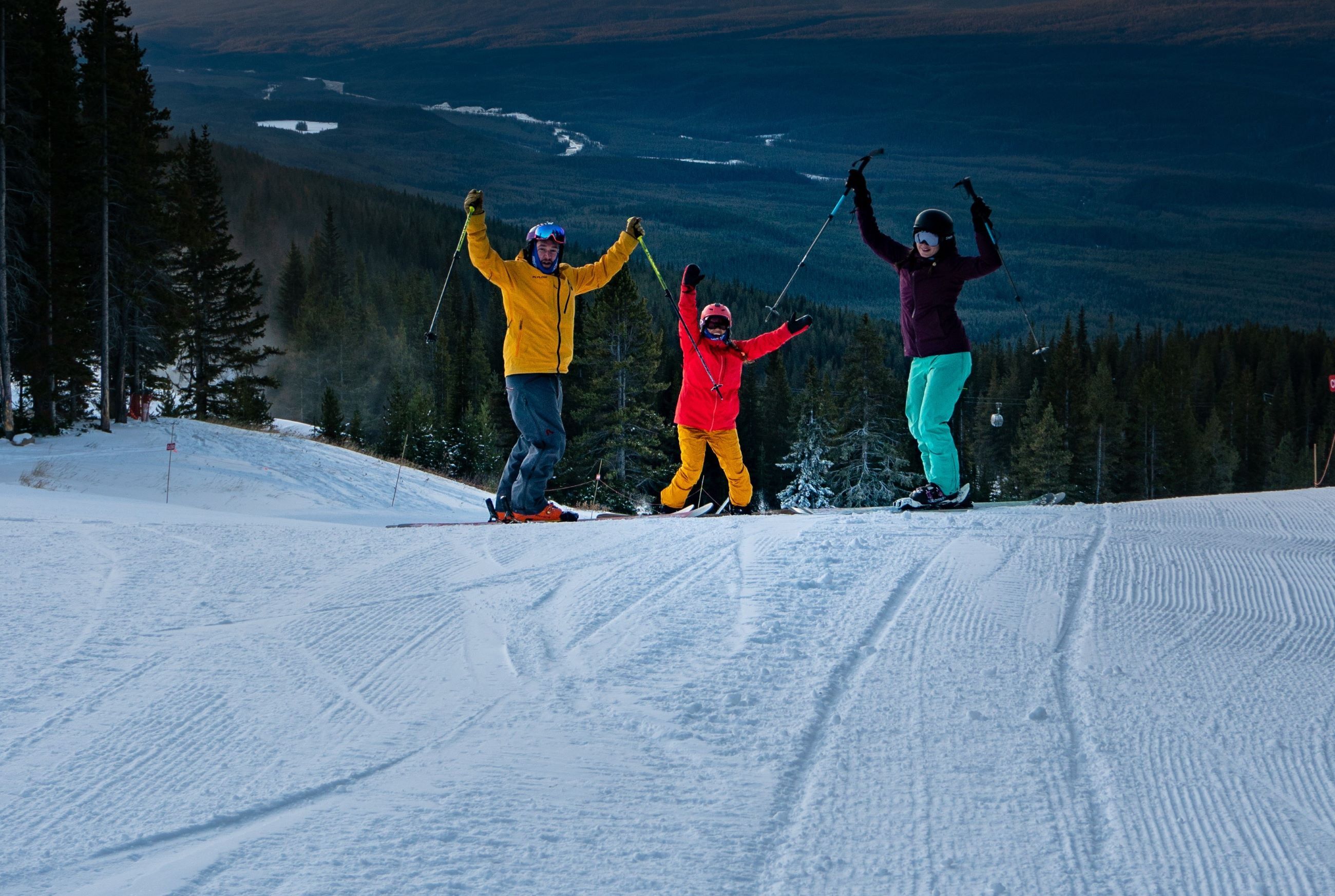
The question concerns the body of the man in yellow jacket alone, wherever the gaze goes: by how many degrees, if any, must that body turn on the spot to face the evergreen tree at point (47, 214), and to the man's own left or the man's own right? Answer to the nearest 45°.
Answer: approximately 180°

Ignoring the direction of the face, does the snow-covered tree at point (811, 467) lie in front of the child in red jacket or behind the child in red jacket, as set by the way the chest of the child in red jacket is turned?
behind

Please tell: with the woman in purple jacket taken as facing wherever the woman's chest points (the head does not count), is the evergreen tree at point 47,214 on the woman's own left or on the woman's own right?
on the woman's own right

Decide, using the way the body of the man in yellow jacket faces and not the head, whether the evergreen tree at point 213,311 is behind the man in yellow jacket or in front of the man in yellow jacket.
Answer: behind

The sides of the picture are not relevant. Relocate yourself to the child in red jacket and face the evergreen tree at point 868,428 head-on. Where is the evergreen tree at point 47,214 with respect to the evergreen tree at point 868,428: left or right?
left

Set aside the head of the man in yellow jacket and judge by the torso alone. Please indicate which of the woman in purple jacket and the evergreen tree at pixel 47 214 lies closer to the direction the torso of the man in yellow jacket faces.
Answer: the woman in purple jacket

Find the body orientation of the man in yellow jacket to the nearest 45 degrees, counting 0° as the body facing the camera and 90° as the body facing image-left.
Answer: approximately 315°

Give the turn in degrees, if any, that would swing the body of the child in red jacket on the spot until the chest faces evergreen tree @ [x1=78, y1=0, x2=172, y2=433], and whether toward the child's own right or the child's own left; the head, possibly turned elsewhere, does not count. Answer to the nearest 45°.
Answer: approximately 135° to the child's own right

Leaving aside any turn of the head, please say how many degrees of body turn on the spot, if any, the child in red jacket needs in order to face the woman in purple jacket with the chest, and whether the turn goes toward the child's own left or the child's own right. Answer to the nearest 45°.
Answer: approximately 45° to the child's own left

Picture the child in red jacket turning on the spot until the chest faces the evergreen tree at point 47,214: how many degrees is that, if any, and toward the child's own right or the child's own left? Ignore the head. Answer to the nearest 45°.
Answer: approximately 135° to the child's own right

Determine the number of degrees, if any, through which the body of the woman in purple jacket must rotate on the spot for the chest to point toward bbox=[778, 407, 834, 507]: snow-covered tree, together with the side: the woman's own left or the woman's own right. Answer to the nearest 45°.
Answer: approximately 135° to the woman's own right
